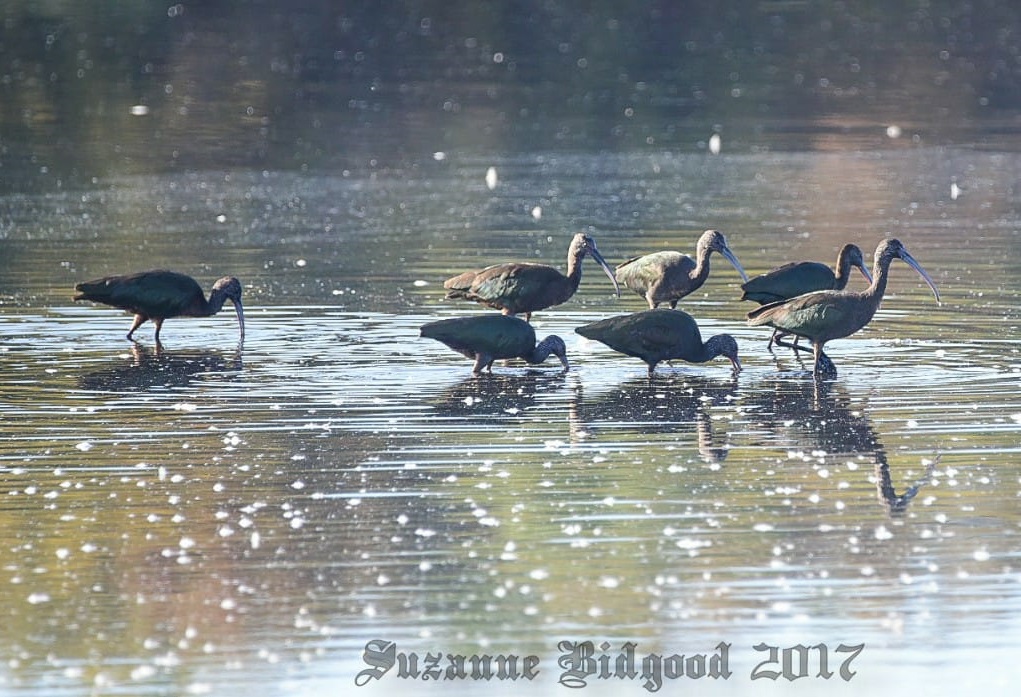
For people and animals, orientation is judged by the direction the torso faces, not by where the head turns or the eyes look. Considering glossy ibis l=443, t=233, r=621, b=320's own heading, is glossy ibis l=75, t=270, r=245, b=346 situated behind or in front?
behind

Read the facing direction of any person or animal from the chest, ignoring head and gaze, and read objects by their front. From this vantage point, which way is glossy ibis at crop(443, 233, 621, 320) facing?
to the viewer's right

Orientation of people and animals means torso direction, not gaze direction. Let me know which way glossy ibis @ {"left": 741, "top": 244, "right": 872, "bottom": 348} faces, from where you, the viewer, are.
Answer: facing to the right of the viewer

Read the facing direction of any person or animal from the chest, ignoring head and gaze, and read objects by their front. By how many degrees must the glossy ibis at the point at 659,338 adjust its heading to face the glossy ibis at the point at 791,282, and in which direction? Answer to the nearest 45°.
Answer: approximately 45° to its left

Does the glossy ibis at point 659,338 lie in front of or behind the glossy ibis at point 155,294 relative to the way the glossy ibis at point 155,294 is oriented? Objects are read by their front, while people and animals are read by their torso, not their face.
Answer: in front

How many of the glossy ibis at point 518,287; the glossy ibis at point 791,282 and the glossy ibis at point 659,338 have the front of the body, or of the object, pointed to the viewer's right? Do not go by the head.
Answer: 3

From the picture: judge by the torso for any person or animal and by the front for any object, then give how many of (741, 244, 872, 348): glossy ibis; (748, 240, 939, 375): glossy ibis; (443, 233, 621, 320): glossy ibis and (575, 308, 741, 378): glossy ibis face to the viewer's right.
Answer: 4

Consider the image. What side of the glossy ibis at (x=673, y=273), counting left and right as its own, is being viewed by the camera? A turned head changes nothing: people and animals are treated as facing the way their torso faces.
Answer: right

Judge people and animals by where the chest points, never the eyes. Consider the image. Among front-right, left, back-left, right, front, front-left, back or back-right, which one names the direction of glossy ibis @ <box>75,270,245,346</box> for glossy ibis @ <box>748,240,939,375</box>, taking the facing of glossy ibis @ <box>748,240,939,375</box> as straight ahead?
back

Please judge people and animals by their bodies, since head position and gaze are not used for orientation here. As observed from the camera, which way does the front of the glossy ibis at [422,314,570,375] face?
facing to the right of the viewer

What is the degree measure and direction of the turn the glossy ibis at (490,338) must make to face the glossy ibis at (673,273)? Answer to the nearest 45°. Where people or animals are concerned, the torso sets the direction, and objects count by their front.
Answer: approximately 45° to its left

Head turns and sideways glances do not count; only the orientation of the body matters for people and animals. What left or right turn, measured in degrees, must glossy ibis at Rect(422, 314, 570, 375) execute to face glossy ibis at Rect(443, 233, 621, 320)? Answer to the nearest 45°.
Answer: approximately 90° to its left

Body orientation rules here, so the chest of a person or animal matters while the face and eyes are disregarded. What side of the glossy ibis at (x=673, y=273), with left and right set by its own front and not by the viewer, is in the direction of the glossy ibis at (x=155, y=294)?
back

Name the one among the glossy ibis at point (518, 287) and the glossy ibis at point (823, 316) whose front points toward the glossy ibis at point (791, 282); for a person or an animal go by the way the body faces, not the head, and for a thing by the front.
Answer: the glossy ibis at point (518, 287)

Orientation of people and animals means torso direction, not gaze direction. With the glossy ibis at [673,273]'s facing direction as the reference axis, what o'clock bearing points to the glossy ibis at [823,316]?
the glossy ibis at [823,316] is roughly at 2 o'clock from the glossy ibis at [673,273].

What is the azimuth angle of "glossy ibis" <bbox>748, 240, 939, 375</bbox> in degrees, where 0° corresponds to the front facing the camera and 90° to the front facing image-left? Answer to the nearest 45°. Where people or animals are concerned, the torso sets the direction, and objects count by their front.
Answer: approximately 270°
